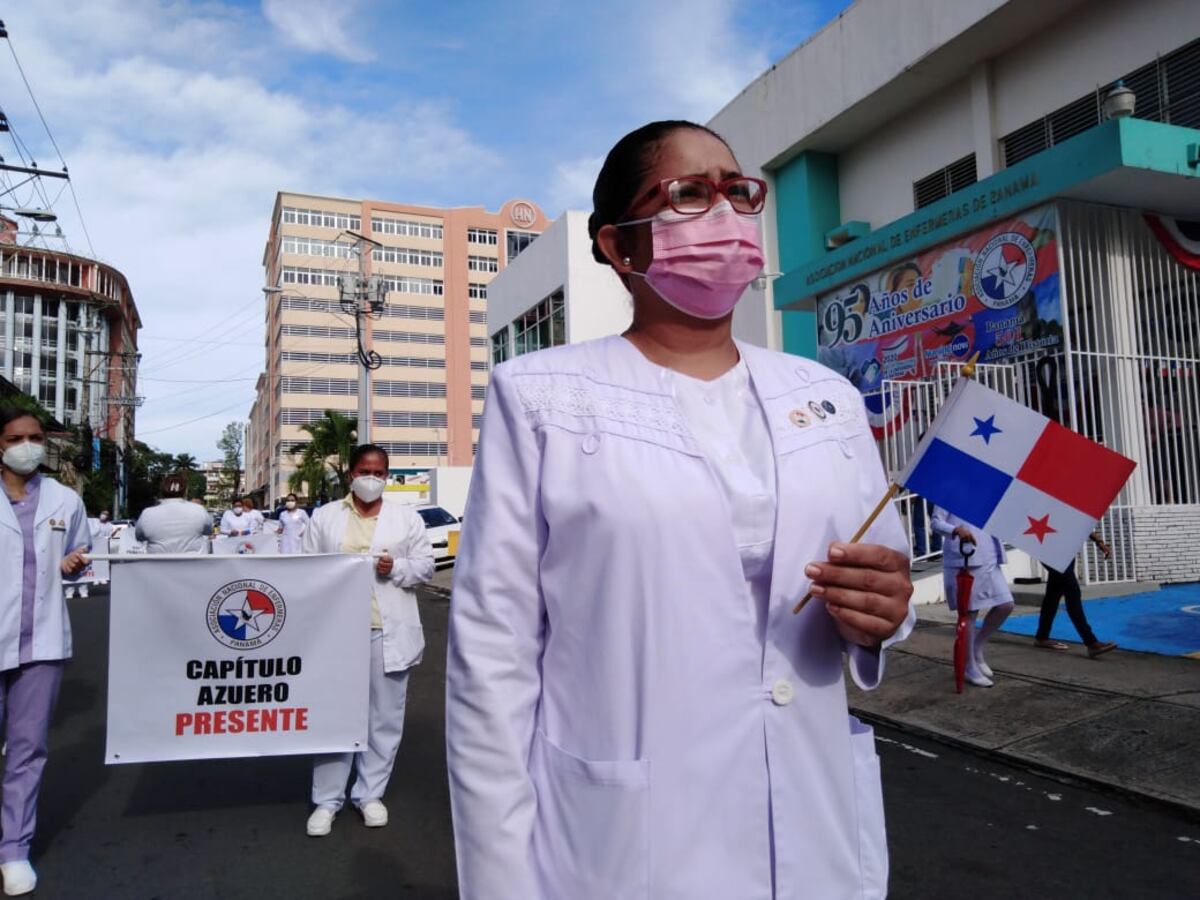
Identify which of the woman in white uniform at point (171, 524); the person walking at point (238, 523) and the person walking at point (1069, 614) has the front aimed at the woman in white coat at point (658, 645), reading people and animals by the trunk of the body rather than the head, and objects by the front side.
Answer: the person walking at point (238, 523)

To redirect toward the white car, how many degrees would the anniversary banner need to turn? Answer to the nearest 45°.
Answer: approximately 45° to its right

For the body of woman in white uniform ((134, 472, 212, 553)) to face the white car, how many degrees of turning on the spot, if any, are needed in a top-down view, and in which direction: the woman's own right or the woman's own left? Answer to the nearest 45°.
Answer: approximately 45° to the woman's own right

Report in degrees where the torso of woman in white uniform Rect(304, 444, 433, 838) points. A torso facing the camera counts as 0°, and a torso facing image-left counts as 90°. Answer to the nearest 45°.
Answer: approximately 0°

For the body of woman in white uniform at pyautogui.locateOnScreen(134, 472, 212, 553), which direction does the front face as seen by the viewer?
away from the camera

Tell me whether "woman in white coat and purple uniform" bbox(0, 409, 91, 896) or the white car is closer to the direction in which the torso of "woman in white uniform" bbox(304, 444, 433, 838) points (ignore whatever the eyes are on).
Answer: the woman in white coat and purple uniform

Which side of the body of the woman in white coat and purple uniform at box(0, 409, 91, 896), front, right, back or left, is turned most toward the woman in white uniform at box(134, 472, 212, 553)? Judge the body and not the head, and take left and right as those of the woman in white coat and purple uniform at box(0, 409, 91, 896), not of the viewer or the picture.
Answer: back

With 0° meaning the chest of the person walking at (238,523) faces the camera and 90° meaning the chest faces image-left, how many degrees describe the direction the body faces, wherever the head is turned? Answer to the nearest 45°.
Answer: approximately 0°

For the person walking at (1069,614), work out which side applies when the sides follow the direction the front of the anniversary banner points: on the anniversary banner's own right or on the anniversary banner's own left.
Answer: on the anniversary banner's own left
